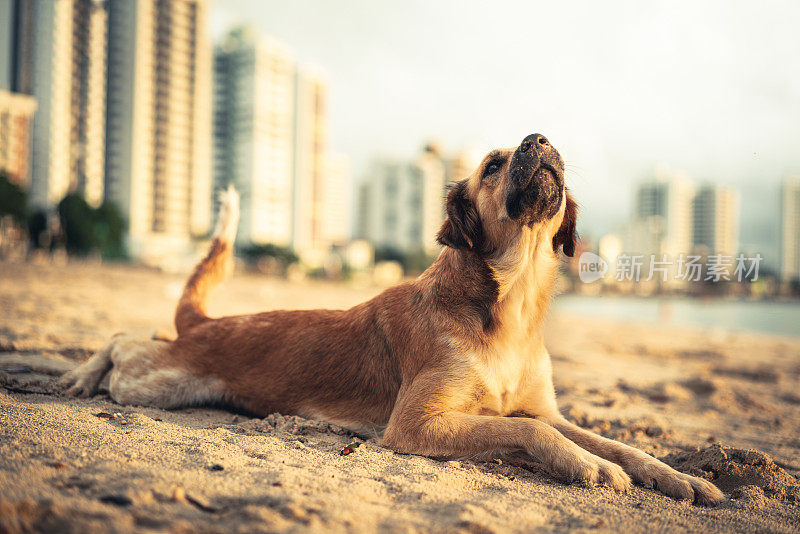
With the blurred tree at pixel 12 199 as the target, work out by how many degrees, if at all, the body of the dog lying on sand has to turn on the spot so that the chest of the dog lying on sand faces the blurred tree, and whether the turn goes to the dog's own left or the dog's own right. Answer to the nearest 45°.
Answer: approximately 180°

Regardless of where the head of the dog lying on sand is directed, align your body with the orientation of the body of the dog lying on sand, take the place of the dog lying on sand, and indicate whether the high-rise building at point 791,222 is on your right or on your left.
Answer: on your left

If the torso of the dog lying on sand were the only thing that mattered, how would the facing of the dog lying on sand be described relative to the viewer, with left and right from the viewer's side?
facing the viewer and to the right of the viewer
